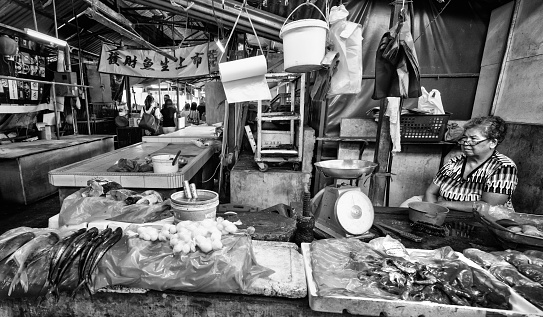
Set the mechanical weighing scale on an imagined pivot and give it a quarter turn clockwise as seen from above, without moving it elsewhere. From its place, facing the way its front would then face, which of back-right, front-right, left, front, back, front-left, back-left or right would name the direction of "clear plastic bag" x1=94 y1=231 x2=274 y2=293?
front

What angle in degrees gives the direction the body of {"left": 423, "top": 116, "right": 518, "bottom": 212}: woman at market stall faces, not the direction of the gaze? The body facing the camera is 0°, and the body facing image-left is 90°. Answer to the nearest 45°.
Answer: approximately 45°

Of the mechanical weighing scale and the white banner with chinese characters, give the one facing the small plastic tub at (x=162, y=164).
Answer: the white banner with chinese characters

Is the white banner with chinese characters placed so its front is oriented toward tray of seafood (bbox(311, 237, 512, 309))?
yes

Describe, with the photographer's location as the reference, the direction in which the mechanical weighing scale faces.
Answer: facing the viewer and to the right of the viewer

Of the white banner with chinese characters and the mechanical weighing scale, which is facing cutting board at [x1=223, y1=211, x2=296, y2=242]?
the white banner with chinese characters
